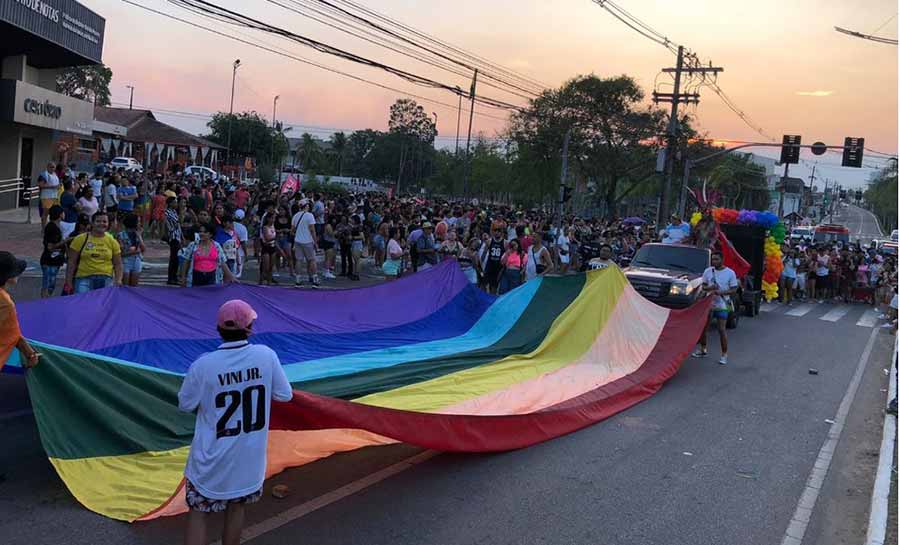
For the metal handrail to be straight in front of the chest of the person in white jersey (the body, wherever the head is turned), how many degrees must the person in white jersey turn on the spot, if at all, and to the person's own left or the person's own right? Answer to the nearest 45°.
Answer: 0° — they already face it

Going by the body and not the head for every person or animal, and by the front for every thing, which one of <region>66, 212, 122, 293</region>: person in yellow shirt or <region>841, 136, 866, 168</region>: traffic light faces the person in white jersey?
the person in yellow shirt

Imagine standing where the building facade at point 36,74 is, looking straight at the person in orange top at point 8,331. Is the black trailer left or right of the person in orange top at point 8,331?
left

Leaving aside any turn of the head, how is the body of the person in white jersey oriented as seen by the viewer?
away from the camera

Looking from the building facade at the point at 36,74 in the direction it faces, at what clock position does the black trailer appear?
The black trailer is roughly at 12 o'clock from the building facade.

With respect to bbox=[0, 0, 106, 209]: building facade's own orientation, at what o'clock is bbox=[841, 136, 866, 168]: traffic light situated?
The traffic light is roughly at 11 o'clock from the building facade.

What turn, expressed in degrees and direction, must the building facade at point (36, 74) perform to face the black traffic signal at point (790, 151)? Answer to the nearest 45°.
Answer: approximately 45° to its left

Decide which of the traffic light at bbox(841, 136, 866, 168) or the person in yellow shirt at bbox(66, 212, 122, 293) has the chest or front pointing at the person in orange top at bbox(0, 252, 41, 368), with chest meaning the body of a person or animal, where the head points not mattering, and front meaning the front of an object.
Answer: the person in yellow shirt at bbox(66, 212, 122, 293)

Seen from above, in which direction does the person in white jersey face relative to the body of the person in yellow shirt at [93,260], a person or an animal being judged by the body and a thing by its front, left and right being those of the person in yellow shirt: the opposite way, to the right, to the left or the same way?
the opposite way

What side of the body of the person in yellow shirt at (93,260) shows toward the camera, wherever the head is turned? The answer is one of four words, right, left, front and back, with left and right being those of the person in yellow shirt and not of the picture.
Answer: front

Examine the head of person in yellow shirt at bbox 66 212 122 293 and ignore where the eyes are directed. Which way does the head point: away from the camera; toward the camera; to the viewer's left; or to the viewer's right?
toward the camera

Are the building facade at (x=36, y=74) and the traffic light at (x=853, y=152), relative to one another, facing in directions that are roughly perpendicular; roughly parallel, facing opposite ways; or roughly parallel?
roughly perpendicular

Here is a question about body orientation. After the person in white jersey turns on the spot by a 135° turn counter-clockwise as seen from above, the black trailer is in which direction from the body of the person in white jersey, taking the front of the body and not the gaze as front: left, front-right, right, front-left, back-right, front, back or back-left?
back

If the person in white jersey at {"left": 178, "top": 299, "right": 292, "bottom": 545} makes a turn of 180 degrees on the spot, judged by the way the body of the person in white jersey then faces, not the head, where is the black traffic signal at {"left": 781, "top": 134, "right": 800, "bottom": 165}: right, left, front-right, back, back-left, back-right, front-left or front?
back-left

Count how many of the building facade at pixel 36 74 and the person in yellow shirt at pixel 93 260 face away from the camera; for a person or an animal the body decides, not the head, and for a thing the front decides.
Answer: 0

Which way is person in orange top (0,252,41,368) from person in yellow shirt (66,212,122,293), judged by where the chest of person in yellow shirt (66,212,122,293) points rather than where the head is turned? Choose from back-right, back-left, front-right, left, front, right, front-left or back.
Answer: front
